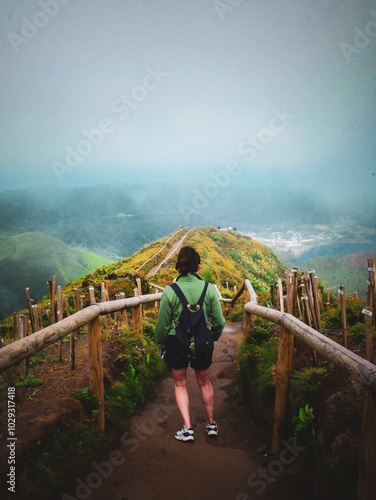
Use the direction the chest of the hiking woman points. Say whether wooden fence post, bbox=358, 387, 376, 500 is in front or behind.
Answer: behind

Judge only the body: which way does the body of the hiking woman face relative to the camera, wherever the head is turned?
away from the camera

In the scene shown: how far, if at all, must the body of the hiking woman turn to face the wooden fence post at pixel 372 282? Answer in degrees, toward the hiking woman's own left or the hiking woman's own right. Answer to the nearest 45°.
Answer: approximately 90° to the hiking woman's own right
